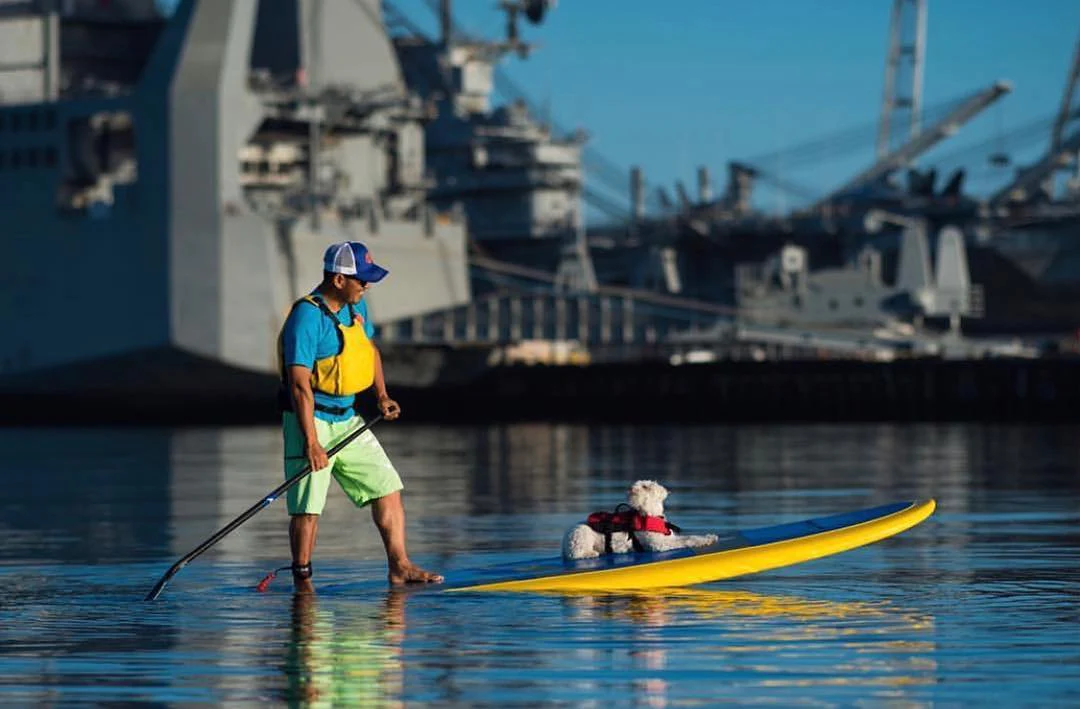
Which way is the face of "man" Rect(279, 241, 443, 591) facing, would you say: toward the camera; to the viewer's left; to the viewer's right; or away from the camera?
to the viewer's right

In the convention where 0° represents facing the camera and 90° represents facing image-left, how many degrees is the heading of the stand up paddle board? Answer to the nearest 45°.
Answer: approximately 270°
